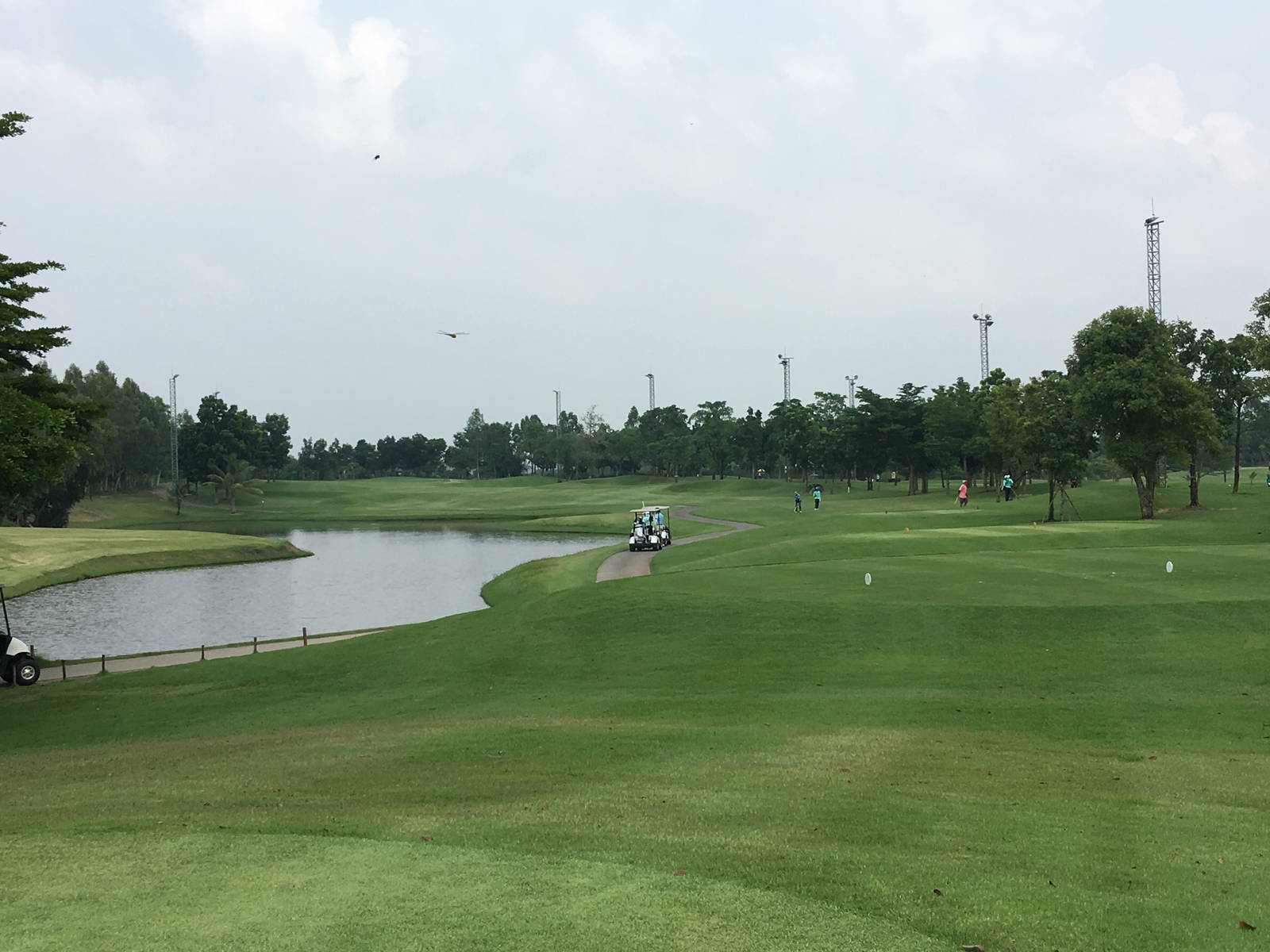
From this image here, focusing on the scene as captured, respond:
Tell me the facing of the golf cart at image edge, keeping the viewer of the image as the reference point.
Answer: facing to the right of the viewer
